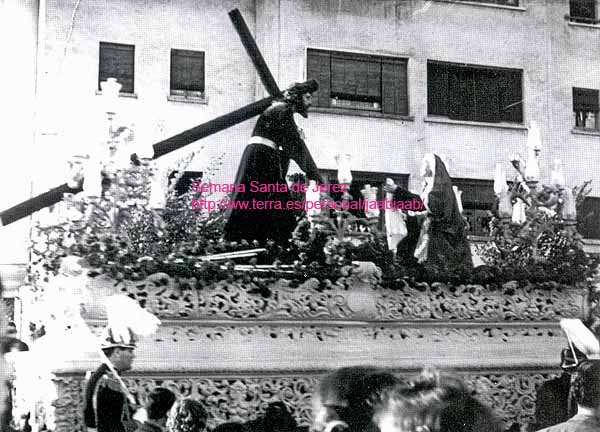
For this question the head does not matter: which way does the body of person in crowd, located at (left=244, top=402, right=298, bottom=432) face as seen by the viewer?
away from the camera

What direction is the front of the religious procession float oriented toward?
to the viewer's right

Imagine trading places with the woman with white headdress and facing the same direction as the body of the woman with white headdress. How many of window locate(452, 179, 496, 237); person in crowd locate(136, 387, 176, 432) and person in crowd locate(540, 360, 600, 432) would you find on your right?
1

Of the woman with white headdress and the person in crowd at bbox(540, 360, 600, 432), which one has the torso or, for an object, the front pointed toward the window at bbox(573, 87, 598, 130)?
the person in crowd

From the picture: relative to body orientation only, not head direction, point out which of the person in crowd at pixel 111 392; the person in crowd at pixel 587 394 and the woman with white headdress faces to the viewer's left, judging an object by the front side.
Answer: the woman with white headdress

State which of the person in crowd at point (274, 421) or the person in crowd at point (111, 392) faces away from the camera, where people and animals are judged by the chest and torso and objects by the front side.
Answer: the person in crowd at point (274, 421)

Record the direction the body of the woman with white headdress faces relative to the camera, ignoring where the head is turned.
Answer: to the viewer's left

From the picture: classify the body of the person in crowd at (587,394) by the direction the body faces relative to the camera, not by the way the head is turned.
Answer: away from the camera

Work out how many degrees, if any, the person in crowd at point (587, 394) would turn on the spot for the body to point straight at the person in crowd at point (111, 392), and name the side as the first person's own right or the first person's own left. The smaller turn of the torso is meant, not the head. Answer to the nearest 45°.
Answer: approximately 45° to the first person's own left

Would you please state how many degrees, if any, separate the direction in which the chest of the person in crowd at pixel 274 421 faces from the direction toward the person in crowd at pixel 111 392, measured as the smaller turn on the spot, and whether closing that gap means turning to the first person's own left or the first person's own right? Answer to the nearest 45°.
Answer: approximately 135° to the first person's own left
